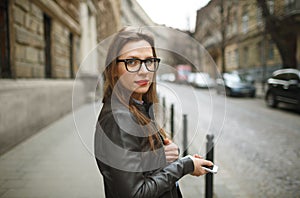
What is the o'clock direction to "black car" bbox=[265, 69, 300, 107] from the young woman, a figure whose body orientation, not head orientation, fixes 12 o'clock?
The black car is roughly at 10 o'clock from the young woman.

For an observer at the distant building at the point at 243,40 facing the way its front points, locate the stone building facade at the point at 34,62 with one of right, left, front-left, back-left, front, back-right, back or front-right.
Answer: front-left

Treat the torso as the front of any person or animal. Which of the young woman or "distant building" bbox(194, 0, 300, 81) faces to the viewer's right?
the young woman

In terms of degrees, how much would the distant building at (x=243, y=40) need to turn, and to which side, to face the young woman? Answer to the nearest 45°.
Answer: approximately 45° to its left

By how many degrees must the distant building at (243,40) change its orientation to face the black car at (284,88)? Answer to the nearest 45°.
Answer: approximately 45° to its left

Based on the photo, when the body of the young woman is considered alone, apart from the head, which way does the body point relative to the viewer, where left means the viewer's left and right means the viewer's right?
facing to the right of the viewer

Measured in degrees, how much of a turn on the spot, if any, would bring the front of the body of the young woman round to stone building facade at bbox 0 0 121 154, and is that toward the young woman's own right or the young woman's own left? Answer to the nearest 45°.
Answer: approximately 135° to the young woman's own left

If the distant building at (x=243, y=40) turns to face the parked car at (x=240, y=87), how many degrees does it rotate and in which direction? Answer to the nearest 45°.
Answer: approximately 45° to its left

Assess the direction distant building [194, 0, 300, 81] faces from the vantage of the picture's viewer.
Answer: facing the viewer and to the left of the viewer

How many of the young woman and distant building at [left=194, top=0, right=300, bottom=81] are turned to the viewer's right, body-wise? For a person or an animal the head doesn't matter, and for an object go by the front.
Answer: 1
